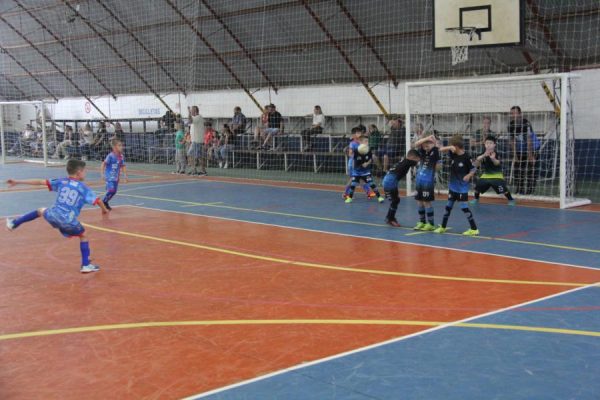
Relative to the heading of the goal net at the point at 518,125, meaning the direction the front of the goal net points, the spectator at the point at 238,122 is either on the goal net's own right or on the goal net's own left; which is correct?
on the goal net's own right

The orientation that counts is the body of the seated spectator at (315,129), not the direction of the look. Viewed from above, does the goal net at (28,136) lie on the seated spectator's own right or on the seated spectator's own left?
on the seated spectator's own right

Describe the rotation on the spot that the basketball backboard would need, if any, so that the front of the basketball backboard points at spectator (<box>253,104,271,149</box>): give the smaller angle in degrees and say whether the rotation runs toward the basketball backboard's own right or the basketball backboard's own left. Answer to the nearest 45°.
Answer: approximately 90° to the basketball backboard's own right

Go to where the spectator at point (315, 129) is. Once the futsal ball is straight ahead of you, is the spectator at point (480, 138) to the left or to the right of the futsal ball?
left

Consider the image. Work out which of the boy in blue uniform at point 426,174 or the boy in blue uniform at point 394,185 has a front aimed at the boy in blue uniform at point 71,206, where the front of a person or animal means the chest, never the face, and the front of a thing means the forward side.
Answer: the boy in blue uniform at point 426,174

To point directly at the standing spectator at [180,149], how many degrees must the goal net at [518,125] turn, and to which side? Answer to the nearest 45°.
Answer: approximately 45° to its right

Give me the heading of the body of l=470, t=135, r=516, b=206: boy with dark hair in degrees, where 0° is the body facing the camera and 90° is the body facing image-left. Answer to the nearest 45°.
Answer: approximately 0°

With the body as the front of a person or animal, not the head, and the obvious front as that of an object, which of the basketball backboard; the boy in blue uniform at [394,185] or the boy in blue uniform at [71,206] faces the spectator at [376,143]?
the boy in blue uniform at [71,206]

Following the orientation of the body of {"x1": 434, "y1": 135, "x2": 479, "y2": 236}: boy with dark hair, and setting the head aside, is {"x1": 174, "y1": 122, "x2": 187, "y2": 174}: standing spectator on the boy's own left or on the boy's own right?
on the boy's own right

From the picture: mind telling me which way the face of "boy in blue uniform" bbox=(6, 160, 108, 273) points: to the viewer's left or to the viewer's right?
to the viewer's right

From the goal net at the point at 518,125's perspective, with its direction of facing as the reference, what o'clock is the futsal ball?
The futsal ball is roughly at 12 o'clock from the goal net.
